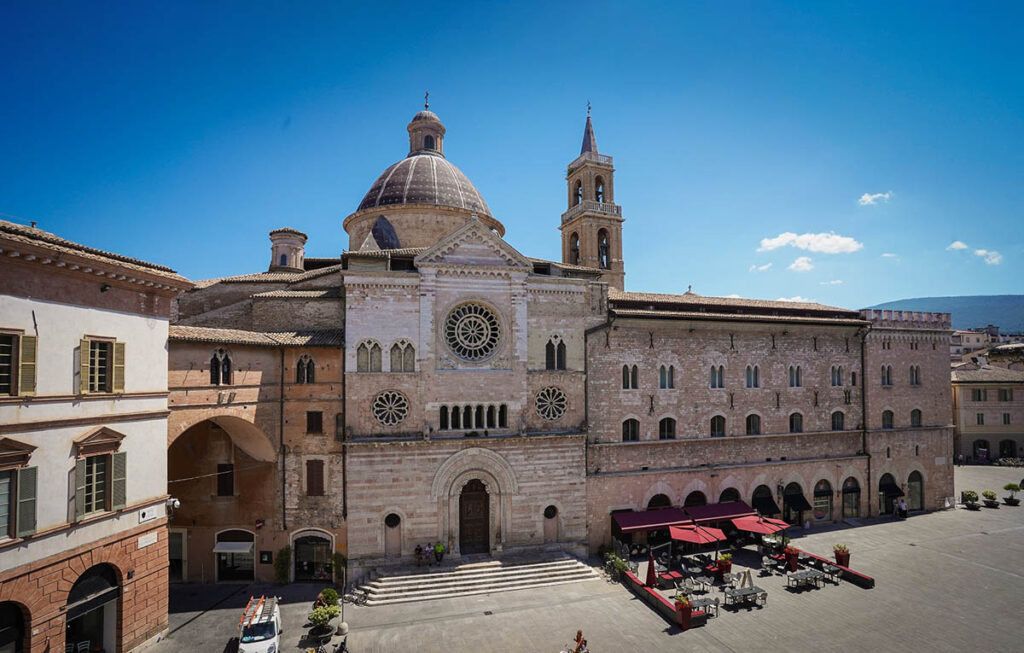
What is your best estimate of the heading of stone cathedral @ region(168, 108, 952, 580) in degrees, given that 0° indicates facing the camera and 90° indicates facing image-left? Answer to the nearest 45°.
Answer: approximately 0°

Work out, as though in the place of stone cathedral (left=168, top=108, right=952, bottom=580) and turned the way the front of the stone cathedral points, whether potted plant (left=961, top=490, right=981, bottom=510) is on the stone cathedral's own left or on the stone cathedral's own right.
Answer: on the stone cathedral's own left

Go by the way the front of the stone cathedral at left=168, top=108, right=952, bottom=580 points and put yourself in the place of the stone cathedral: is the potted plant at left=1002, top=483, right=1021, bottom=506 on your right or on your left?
on your left

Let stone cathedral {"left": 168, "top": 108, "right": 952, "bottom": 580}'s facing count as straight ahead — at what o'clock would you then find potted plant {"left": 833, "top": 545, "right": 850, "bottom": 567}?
The potted plant is roughly at 9 o'clock from the stone cathedral.

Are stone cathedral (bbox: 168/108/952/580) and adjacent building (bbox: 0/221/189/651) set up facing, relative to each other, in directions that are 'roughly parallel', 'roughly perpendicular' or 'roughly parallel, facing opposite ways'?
roughly perpendicular
